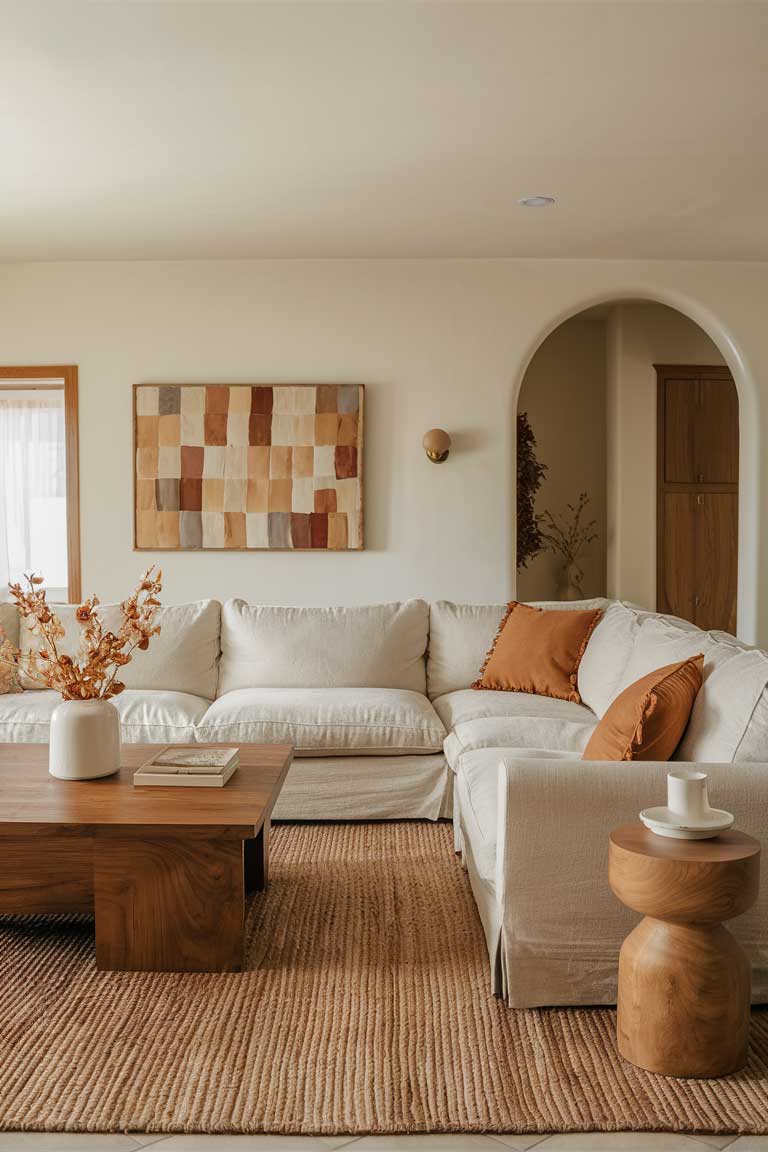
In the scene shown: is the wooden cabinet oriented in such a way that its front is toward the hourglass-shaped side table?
yes

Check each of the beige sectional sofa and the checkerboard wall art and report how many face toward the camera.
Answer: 2

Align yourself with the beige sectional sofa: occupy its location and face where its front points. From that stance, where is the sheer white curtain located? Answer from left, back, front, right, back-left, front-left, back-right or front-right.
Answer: back-right

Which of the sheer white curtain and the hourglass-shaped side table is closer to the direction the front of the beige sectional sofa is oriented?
the hourglass-shaped side table

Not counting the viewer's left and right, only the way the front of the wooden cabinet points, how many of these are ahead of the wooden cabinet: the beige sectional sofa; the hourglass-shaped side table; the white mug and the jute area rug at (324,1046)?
4

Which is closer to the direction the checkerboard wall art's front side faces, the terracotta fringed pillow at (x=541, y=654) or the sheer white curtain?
the terracotta fringed pillow

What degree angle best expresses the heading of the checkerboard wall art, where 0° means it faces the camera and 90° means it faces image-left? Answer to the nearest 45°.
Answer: approximately 0°

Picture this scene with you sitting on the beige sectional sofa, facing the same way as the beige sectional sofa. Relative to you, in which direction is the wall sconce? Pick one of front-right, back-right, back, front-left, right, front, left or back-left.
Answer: back

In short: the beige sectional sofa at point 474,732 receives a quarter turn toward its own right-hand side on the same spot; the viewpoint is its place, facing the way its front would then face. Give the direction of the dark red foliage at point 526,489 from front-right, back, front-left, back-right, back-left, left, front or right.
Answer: right

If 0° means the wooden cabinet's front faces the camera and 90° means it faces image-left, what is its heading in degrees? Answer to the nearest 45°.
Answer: approximately 0°

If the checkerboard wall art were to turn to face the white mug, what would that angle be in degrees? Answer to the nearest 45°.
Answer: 0° — it already faces it

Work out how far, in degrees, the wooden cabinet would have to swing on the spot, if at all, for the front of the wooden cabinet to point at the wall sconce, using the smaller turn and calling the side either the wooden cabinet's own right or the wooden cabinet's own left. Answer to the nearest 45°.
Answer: approximately 45° to the wooden cabinet's own right
